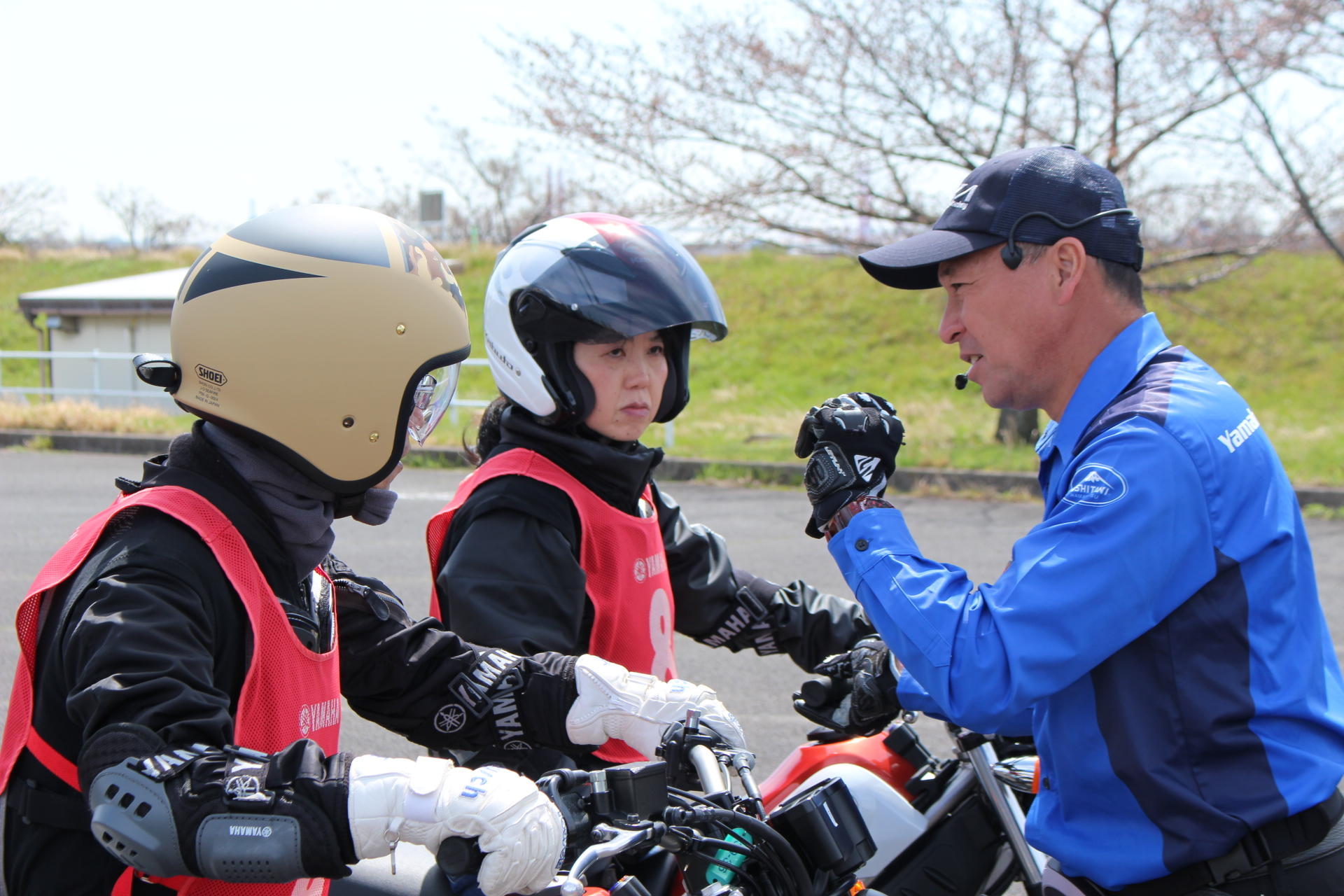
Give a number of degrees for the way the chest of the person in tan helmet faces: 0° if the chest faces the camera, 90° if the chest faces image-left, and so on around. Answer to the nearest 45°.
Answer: approximately 270°

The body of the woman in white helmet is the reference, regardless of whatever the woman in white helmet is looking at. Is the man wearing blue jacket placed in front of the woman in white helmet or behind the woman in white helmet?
in front

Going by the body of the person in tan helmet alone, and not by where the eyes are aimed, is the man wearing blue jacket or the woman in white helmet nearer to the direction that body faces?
the man wearing blue jacket

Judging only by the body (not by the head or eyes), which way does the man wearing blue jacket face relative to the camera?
to the viewer's left

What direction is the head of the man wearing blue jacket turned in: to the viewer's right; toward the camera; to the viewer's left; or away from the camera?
to the viewer's left

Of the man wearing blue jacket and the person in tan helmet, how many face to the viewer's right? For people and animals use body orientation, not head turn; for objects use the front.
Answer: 1

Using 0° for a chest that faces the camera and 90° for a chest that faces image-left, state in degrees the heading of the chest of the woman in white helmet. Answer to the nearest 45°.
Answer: approximately 315°

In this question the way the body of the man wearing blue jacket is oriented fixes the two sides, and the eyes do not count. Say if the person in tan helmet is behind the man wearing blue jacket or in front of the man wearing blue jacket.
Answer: in front

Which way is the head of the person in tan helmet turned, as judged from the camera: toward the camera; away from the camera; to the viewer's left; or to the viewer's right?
to the viewer's right

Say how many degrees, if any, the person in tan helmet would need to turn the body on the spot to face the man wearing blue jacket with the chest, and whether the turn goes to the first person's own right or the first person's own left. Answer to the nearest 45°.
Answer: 0° — they already face them
